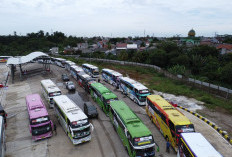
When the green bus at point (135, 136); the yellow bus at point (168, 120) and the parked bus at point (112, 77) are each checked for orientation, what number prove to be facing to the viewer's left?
0

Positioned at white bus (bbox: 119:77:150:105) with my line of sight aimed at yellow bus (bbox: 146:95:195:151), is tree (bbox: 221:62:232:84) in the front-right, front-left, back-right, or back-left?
back-left
